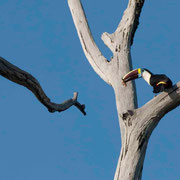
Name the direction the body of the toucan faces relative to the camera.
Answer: to the viewer's left

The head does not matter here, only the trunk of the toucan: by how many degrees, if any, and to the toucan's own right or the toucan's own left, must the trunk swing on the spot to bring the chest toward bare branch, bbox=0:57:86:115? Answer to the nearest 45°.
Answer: approximately 45° to the toucan's own left
